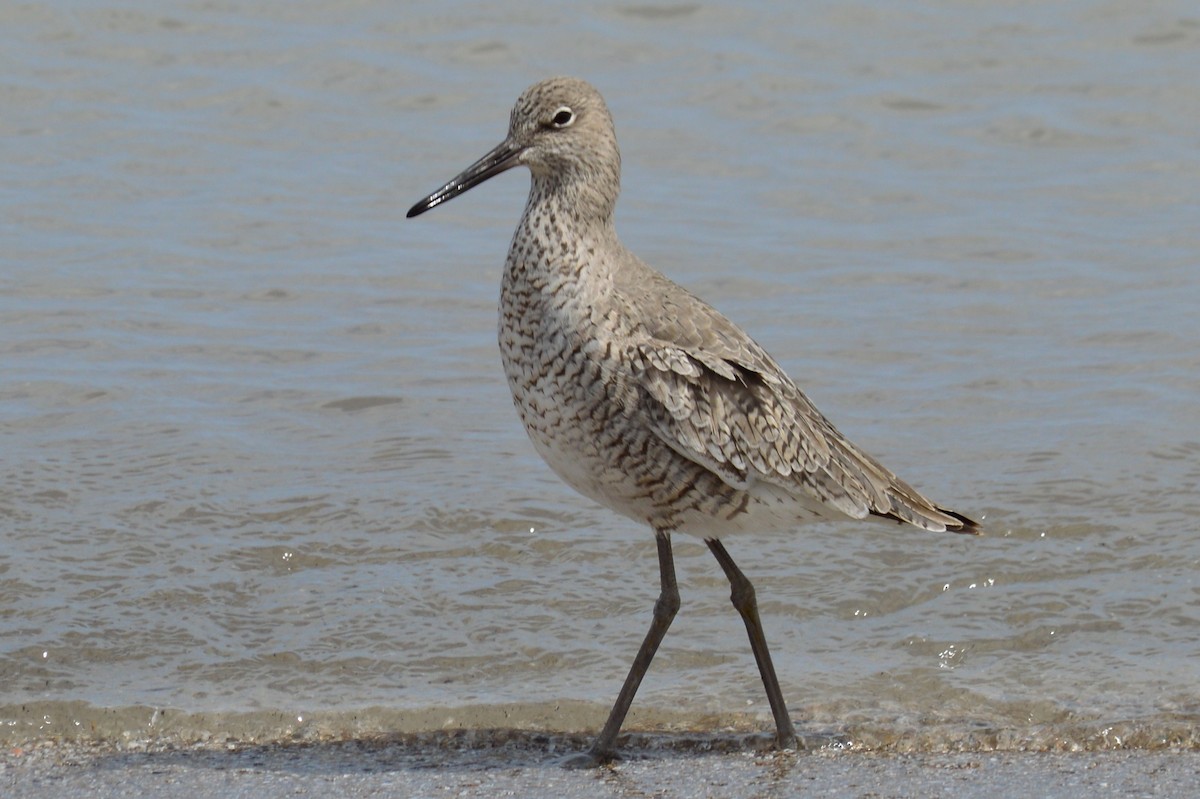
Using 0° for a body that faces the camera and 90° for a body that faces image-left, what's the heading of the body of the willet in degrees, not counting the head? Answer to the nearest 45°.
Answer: approximately 90°
